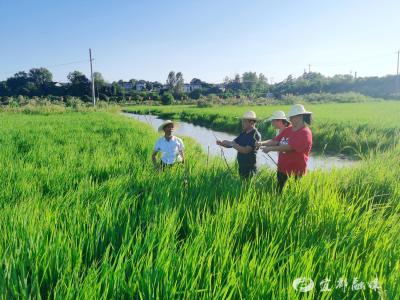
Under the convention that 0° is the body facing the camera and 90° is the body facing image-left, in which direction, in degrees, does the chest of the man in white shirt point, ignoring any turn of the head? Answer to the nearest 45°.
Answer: approximately 0°

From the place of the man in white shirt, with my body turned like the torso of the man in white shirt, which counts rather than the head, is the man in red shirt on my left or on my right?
on my left

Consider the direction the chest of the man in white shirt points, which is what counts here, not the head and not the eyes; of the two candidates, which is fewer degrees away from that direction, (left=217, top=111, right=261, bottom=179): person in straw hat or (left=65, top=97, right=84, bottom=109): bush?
the person in straw hat

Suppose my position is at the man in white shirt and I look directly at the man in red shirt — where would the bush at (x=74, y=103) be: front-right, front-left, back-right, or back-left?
back-left

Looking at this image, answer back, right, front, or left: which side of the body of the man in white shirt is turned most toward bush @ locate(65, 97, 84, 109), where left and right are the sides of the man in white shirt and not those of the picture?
back

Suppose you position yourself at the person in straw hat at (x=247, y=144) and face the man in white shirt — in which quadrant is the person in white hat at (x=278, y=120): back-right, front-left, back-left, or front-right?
back-right

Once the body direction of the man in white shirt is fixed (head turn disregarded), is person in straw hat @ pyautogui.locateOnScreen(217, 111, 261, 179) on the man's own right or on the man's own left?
on the man's own left
